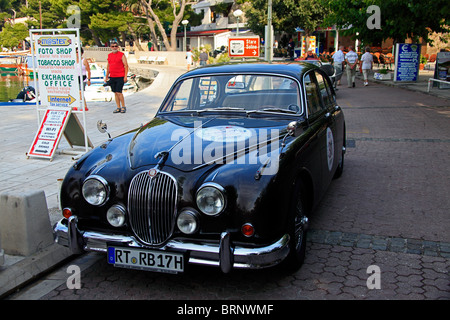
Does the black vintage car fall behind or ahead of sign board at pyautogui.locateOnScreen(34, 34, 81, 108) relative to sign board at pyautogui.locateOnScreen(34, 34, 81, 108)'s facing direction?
ahead

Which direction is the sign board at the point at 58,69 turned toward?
toward the camera

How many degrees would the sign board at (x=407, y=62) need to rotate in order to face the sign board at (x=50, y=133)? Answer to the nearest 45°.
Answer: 0° — it already faces it

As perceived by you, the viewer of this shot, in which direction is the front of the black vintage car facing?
facing the viewer and to the left of the viewer

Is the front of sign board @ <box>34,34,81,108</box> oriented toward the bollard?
yes

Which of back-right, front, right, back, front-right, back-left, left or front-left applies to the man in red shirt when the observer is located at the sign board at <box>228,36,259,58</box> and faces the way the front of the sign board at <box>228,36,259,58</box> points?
front-right

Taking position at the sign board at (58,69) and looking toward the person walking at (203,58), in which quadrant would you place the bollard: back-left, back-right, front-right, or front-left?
back-right

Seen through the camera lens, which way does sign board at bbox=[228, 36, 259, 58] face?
facing the viewer

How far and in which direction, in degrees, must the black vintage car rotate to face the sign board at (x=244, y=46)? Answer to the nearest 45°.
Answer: approximately 135° to its right

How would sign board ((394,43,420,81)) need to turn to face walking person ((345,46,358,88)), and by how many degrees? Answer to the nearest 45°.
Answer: approximately 45° to its right

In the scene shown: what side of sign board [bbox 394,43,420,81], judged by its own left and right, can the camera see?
front
